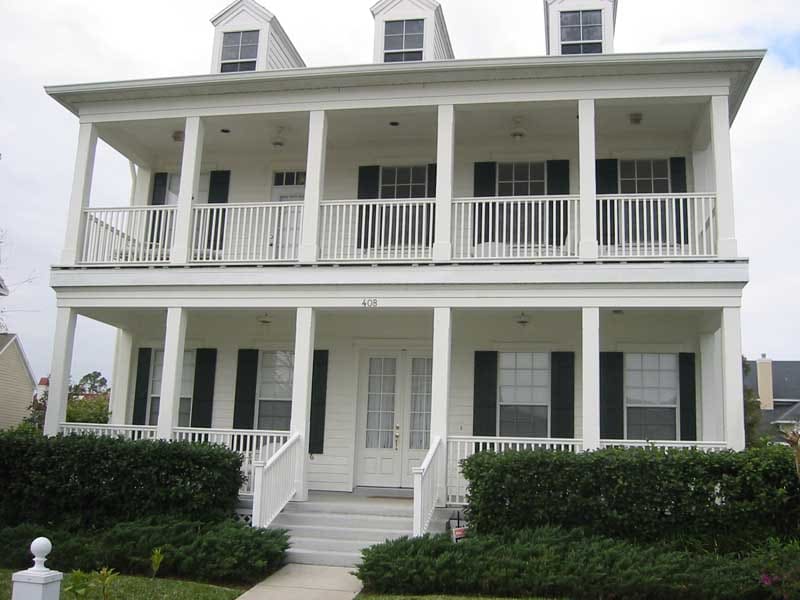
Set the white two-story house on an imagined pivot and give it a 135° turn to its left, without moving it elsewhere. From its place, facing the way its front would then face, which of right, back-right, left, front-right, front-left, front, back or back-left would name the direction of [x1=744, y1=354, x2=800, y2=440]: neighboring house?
front

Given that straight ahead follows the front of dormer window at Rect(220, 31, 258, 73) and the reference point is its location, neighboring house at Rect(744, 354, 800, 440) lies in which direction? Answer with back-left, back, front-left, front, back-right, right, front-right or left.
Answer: back-left

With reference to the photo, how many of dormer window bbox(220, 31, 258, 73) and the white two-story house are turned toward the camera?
2

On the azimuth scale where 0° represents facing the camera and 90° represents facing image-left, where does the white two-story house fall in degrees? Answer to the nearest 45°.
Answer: approximately 0°

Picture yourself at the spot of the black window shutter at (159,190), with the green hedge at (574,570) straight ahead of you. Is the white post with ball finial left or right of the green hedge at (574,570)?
right
